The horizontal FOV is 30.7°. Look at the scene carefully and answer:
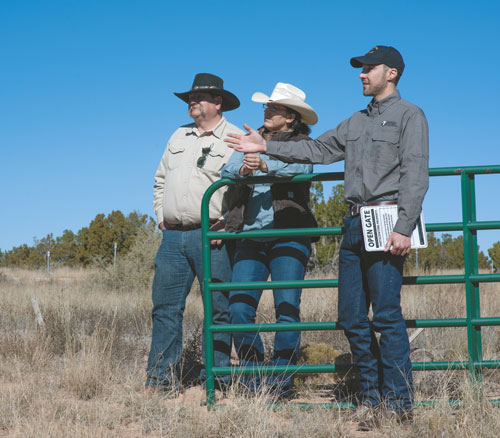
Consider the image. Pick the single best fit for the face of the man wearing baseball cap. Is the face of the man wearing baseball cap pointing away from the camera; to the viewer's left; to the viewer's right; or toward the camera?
to the viewer's left

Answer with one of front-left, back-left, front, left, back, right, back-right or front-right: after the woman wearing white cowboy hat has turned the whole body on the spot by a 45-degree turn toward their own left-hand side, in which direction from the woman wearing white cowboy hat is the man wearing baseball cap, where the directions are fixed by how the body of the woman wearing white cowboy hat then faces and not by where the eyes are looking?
front-left

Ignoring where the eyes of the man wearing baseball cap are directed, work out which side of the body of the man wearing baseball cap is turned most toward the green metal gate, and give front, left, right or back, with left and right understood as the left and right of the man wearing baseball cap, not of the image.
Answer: back

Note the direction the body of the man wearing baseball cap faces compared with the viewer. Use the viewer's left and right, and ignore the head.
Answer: facing the viewer and to the left of the viewer

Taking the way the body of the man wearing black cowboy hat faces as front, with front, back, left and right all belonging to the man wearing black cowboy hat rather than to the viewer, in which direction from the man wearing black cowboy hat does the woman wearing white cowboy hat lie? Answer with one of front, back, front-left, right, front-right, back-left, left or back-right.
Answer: left

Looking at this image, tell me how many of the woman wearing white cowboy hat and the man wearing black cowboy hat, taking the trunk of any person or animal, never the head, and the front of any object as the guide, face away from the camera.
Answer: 0

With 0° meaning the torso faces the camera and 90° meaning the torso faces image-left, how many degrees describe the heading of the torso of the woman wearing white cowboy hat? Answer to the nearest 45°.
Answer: approximately 45°

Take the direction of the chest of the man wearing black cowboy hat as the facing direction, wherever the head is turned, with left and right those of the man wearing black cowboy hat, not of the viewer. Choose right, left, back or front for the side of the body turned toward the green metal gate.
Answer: left

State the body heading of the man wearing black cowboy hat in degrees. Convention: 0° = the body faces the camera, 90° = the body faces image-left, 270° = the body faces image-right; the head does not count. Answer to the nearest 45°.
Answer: approximately 45°
